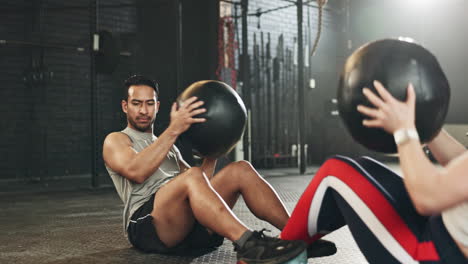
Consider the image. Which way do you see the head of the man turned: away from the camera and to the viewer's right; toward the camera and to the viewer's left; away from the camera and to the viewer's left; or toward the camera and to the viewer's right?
toward the camera and to the viewer's right

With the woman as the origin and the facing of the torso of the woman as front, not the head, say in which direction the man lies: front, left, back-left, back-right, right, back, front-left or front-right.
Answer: front-right

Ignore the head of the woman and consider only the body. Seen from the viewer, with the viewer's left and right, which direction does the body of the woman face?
facing to the left of the viewer
